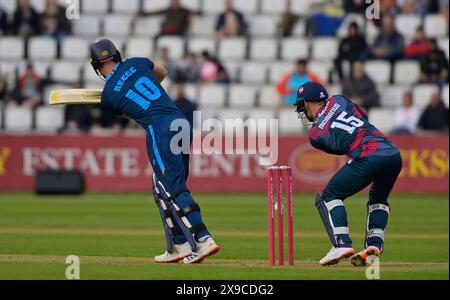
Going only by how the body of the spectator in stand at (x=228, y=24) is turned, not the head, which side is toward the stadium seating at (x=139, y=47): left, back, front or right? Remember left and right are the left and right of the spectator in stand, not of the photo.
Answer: right

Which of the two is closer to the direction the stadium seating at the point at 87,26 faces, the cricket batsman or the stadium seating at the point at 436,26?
the cricket batsman

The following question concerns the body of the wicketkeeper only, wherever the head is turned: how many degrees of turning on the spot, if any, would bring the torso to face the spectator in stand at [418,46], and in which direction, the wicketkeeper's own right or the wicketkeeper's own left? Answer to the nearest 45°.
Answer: approximately 45° to the wicketkeeper's own right

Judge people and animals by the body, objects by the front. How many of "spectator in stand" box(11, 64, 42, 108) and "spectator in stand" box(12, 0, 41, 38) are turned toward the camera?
2

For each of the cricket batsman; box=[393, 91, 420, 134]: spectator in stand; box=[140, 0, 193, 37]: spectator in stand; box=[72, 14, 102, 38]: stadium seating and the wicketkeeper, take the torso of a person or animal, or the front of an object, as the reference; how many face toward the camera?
3

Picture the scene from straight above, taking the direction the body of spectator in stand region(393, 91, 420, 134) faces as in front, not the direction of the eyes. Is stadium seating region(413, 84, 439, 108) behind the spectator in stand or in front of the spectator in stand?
behind
